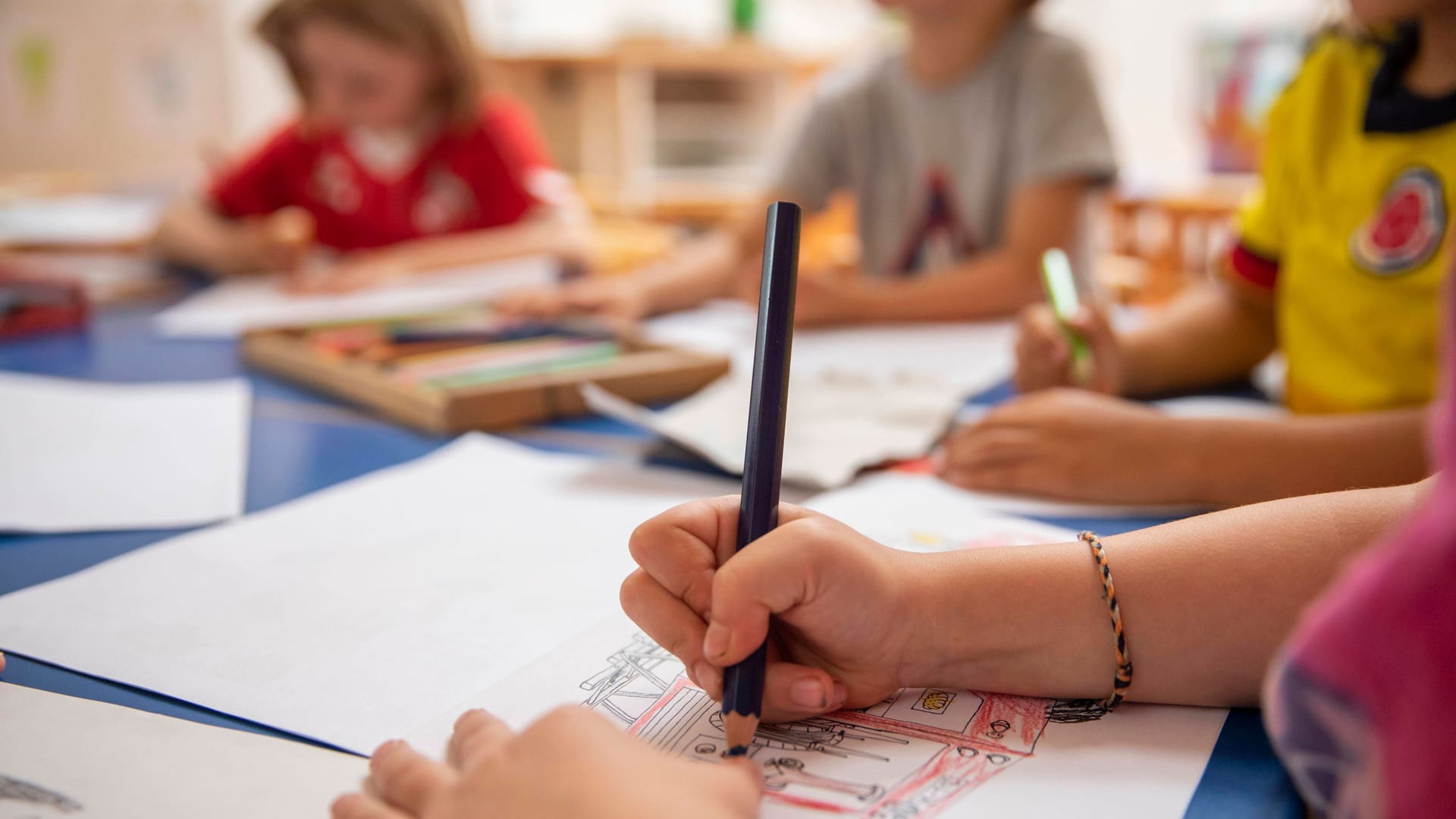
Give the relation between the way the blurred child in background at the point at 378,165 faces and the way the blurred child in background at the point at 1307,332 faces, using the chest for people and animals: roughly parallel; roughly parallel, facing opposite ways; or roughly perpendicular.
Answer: roughly perpendicular

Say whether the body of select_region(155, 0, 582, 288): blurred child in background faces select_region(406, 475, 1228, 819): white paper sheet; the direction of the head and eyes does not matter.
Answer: yes

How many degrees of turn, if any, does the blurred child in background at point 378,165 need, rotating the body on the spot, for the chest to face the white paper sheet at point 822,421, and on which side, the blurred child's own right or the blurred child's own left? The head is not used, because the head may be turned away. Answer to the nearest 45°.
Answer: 0° — they already face it

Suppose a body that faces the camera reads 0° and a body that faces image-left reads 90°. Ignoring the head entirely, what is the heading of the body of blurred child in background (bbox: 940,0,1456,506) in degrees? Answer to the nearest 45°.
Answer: approximately 45°

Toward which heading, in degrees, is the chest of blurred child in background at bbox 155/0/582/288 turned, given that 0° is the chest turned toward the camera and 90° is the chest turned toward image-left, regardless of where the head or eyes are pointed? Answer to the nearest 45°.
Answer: approximately 0°

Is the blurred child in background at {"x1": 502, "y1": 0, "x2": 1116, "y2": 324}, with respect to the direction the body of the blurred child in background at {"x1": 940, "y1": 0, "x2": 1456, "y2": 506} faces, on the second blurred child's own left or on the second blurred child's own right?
on the second blurred child's own right

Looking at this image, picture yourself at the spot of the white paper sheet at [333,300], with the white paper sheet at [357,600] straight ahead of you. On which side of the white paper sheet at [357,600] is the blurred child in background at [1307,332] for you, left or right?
left
